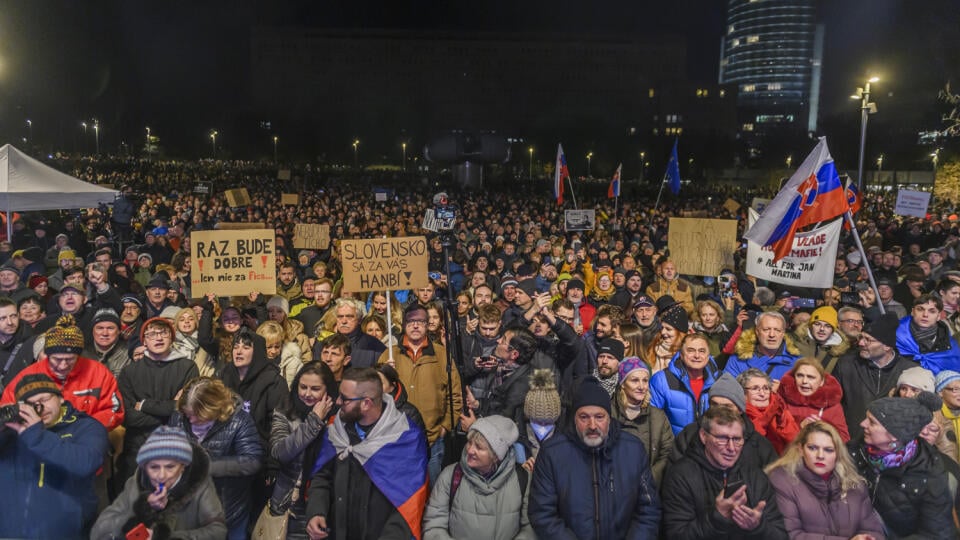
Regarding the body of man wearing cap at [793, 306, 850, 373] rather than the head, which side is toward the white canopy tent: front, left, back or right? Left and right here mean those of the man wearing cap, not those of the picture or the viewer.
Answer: right

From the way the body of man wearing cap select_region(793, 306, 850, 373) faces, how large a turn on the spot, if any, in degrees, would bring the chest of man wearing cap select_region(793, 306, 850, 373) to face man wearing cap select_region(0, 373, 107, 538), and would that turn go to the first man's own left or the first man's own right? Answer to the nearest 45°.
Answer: approximately 45° to the first man's own right

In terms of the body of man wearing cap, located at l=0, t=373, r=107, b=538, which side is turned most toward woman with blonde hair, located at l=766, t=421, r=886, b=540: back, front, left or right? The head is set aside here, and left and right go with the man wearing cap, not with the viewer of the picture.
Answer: left

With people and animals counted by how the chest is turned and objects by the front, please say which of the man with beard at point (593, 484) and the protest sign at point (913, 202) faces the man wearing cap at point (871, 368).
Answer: the protest sign

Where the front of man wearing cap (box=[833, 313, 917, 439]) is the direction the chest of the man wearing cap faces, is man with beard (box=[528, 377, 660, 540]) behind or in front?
in front

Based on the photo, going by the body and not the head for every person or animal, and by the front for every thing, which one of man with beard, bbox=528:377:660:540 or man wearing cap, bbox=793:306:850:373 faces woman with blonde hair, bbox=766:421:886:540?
the man wearing cap

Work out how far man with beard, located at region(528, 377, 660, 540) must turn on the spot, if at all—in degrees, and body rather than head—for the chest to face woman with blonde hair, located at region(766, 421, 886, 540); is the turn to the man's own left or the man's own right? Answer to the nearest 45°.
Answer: approximately 90° to the man's own left

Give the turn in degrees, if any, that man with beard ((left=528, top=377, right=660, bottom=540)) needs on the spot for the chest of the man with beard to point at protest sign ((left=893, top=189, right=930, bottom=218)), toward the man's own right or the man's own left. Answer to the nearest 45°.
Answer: approximately 135° to the man's own left

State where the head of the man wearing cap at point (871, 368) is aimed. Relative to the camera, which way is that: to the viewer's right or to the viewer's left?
to the viewer's left

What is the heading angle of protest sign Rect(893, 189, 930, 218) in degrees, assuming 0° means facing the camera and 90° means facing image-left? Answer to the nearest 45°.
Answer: approximately 0°
